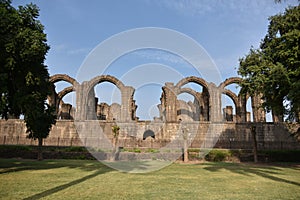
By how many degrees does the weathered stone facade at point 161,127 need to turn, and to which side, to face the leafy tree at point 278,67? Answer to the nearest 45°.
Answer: approximately 45° to its left

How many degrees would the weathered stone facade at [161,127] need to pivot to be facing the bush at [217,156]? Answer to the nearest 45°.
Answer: approximately 45° to its left

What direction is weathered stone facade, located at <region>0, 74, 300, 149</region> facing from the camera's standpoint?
toward the camera

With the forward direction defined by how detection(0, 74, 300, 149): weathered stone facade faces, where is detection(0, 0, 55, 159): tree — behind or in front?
in front
